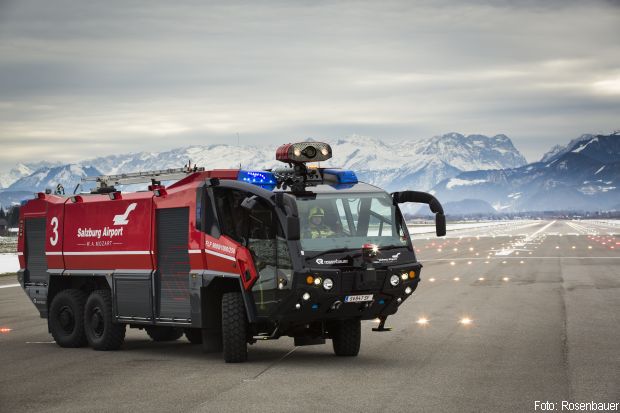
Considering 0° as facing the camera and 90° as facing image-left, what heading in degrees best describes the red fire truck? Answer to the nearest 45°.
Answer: approximately 315°

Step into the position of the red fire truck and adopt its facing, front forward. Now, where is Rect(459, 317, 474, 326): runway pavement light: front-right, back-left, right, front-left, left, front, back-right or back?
left
